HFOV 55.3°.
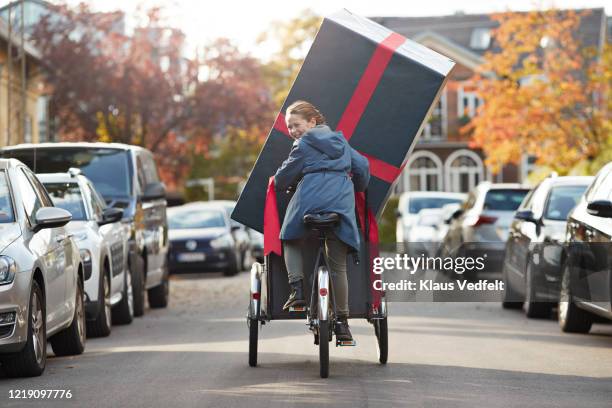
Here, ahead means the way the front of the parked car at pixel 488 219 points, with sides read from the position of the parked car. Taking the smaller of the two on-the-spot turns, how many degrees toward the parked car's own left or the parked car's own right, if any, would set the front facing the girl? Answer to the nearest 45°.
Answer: approximately 135° to the parked car's own left

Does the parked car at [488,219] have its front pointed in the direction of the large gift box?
no

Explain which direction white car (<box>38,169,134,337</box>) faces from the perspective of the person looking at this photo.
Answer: facing the viewer and to the left of the viewer

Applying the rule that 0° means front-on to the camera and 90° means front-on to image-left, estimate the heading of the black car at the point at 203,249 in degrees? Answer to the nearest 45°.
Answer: approximately 45°

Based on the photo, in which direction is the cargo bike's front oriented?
away from the camera

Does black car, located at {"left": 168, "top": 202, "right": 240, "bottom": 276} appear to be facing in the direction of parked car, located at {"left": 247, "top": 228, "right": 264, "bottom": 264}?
no

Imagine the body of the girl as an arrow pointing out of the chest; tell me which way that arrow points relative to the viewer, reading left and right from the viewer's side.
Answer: facing away from the viewer

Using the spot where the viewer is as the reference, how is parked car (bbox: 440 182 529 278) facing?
facing away from the viewer and to the left of the viewer

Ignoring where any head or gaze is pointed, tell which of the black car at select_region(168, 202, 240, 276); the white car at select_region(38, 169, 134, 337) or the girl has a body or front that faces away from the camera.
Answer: the girl

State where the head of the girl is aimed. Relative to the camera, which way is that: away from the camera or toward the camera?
toward the camera
